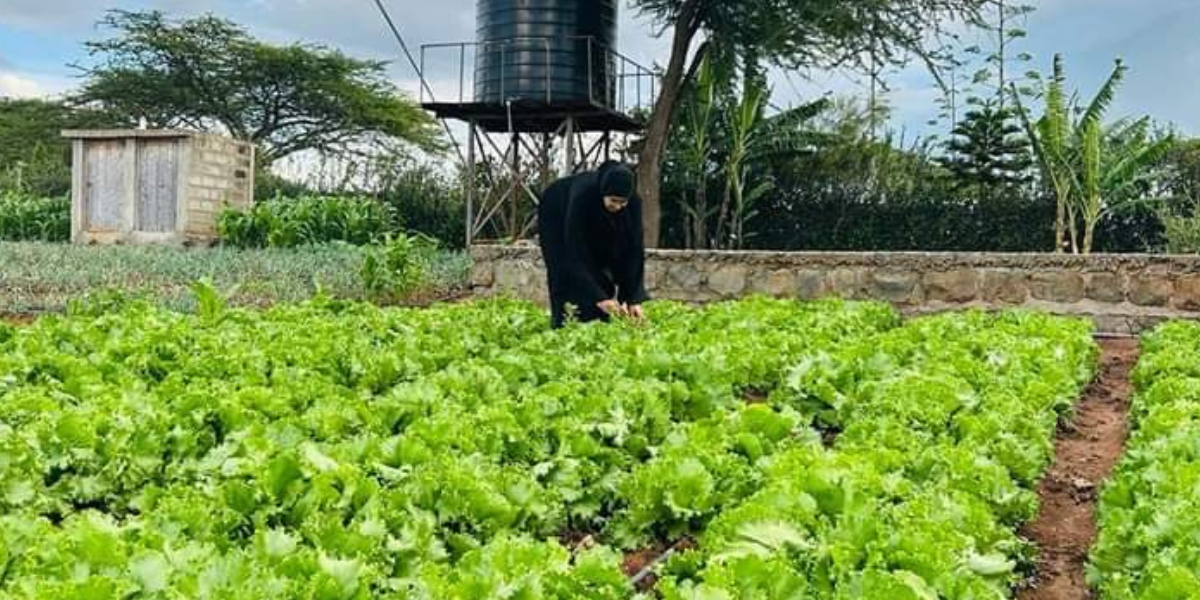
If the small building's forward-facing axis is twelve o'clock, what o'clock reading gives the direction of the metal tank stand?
The metal tank stand is roughly at 10 o'clock from the small building.

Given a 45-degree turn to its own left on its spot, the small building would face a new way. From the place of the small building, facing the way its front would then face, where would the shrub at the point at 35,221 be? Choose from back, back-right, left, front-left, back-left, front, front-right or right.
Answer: back

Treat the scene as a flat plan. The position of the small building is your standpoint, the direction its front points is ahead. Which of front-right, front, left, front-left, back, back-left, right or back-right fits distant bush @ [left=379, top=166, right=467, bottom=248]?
left

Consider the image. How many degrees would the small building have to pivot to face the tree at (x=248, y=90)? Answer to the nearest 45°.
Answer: approximately 180°

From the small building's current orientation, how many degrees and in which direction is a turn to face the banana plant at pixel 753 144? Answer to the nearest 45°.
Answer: approximately 45° to its left

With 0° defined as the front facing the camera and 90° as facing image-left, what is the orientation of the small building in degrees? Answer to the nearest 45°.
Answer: approximately 0°

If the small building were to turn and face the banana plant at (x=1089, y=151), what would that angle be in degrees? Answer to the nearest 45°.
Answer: approximately 45° to its left

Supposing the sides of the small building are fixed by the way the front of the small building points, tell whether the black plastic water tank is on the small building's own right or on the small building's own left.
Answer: on the small building's own left

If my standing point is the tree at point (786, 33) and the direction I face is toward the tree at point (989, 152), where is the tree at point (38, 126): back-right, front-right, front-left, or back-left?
back-left

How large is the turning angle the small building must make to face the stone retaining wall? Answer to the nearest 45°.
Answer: approximately 45° to its left

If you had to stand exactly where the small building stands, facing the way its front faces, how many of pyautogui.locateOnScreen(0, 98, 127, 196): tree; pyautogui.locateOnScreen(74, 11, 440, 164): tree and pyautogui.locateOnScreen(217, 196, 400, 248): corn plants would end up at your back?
2

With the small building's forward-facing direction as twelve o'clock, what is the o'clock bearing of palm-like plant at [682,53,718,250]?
The palm-like plant is roughly at 10 o'clock from the small building.

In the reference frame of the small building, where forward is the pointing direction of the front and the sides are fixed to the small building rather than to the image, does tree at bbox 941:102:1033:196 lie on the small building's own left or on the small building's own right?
on the small building's own left
